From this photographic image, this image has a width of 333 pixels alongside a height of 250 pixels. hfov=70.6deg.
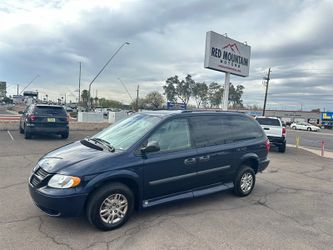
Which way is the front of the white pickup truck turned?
away from the camera

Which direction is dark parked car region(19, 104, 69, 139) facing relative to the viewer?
away from the camera

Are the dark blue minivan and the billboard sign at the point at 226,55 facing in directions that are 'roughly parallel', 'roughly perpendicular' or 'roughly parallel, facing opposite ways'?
roughly perpendicular

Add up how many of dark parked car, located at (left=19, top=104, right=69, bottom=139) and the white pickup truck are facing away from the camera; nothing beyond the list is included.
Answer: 2

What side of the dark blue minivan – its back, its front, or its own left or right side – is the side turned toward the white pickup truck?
back

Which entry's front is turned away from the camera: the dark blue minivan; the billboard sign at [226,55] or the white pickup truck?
the white pickup truck

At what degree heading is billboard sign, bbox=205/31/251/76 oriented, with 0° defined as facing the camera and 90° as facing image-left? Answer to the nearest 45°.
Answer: approximately 315°

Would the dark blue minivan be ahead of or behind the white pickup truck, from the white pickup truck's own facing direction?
behind

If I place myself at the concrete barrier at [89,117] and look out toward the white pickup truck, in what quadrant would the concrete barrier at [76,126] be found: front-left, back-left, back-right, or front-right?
front-right

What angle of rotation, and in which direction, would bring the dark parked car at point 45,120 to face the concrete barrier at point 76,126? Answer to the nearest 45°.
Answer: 0° — it already faces it

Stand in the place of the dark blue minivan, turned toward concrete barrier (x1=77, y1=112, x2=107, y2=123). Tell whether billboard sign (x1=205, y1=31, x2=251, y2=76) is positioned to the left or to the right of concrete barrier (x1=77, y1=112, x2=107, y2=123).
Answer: right
